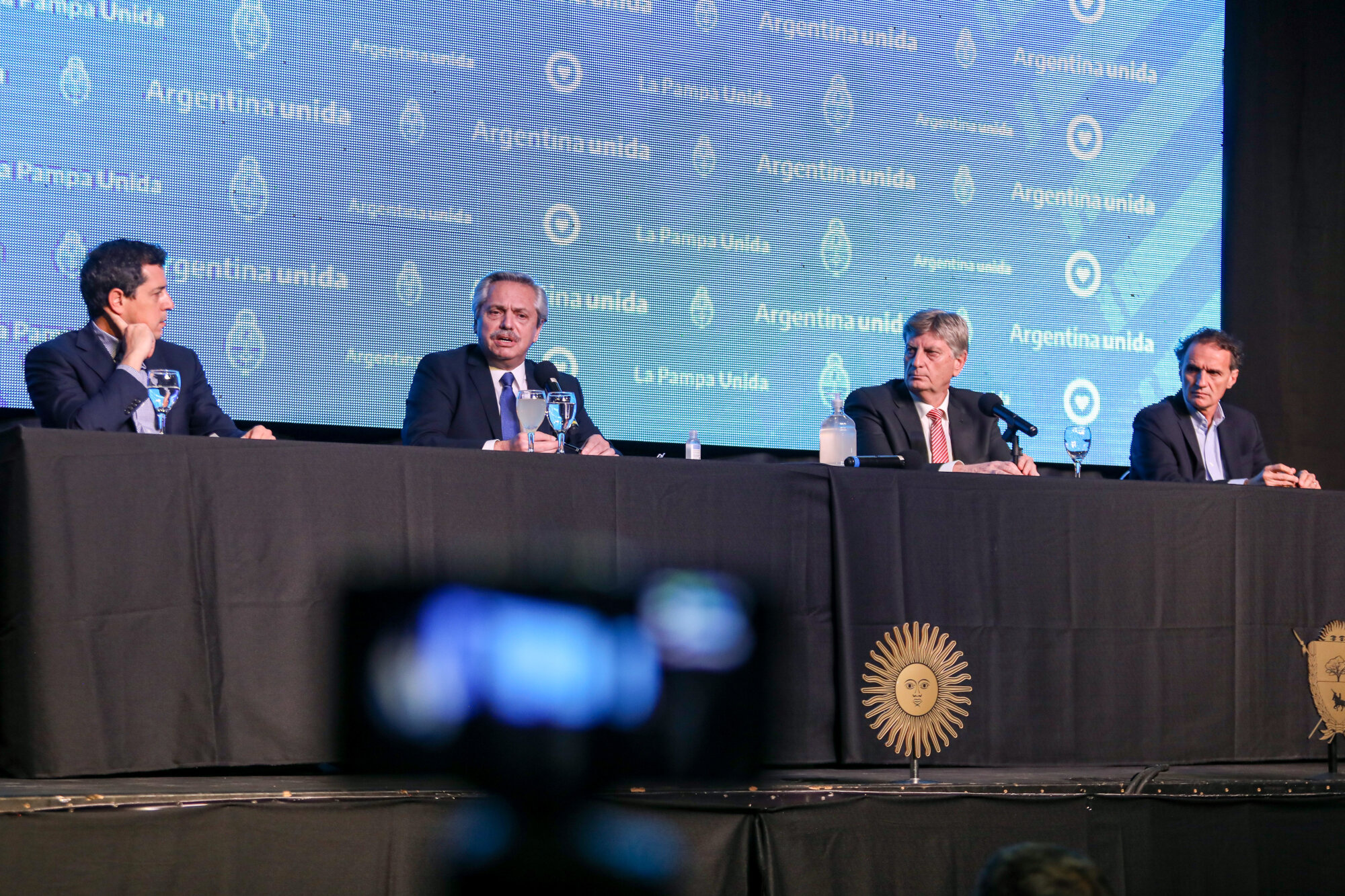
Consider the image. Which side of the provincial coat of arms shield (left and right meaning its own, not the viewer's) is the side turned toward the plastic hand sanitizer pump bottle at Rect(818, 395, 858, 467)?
right

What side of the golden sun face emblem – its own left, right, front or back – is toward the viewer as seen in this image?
front

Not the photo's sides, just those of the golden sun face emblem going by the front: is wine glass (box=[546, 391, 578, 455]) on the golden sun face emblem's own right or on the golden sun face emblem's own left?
on the golden sun face emblem's own right

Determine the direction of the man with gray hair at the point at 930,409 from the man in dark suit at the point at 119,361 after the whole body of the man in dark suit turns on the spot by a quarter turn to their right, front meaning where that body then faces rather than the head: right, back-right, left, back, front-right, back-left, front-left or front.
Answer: back-left

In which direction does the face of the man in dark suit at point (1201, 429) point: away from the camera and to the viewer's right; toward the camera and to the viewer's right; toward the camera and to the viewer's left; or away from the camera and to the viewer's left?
toward the camera and to the viewer's left

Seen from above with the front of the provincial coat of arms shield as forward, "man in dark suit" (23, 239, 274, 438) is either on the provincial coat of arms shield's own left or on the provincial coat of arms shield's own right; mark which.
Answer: on the provincial coat of arms shield's own right

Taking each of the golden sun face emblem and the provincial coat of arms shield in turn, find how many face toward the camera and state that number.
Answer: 2

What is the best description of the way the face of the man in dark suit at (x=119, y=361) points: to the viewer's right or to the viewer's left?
to the viewer's right

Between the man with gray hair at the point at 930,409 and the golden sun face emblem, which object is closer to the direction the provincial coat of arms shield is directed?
the golden sun face emblem

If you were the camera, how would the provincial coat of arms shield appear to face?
facing the viewer

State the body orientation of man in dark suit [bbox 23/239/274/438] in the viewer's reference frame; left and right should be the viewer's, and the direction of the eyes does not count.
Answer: facing the viewer and to the right of the viewer

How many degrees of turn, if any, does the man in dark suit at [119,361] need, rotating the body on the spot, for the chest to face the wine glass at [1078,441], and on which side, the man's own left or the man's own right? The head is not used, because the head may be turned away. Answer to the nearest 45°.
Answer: approximately 45° to the man's own left

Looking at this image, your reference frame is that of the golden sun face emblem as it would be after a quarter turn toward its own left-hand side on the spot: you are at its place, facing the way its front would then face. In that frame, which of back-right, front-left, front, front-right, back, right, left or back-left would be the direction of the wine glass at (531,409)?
back

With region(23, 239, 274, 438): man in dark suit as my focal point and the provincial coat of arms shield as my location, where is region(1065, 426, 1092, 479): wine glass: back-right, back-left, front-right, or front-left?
front-right

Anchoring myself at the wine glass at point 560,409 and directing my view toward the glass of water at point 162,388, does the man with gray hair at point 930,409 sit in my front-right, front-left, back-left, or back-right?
back-right
